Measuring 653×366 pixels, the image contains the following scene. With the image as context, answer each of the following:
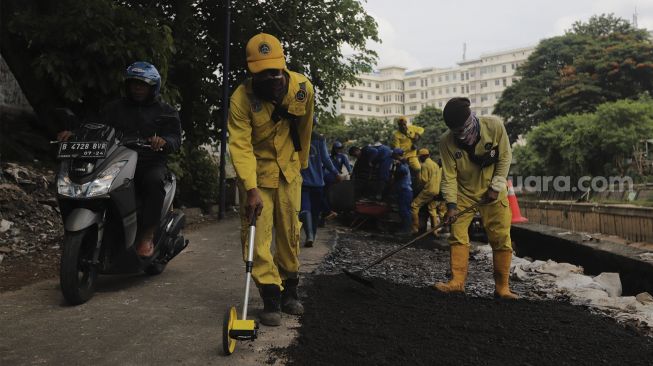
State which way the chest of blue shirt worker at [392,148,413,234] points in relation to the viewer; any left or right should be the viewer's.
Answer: facing to the left of the viewer

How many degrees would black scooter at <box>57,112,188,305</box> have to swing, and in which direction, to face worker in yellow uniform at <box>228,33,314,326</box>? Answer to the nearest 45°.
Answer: approximately 90° to its left

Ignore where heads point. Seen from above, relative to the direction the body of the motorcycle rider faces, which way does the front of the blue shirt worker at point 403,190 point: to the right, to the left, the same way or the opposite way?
to the right

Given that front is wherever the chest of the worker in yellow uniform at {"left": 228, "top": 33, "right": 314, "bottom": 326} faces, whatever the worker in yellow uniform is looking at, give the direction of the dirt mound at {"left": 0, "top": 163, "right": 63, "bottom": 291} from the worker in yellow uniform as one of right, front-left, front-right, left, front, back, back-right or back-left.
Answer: back-right

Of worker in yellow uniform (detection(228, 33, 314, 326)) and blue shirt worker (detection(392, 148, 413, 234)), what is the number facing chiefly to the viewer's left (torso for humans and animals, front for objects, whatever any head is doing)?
1

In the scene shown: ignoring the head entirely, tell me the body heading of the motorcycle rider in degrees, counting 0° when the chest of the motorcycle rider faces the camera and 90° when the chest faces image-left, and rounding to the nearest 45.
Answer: approximately 45°

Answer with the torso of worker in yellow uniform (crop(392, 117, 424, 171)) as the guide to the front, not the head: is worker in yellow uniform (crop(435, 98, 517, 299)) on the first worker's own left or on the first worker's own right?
on the first worker's own left

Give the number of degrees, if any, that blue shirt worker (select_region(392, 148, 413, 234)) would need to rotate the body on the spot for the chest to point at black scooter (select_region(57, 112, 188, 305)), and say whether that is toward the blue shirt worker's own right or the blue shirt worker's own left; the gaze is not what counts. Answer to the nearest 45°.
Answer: approximately 90° to the blue shirt worker's own left

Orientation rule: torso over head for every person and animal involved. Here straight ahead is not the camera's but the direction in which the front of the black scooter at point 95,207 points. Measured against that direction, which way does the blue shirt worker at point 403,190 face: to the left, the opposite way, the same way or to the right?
to the right

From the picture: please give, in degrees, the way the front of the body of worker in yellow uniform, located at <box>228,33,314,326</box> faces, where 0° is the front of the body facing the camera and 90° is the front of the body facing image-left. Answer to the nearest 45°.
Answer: approximately 0°
